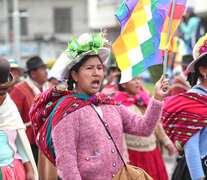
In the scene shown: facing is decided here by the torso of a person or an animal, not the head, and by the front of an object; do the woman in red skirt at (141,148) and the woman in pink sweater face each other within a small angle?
no

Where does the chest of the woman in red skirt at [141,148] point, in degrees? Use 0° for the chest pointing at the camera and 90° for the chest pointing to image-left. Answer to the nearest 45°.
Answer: approximately 315°

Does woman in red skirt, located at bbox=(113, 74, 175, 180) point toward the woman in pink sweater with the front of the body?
no

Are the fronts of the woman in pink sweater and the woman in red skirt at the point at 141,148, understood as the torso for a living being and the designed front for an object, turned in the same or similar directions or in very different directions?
same or similar directions

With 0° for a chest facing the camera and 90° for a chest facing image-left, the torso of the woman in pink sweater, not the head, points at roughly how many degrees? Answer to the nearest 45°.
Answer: approximately 315°

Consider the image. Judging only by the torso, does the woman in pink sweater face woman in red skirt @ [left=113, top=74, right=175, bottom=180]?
no

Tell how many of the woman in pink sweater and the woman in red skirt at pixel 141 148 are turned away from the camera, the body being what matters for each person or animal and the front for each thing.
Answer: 0
